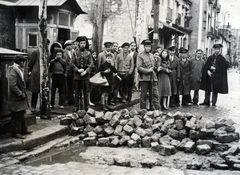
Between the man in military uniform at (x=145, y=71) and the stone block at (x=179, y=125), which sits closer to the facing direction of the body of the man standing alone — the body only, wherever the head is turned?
the stone block

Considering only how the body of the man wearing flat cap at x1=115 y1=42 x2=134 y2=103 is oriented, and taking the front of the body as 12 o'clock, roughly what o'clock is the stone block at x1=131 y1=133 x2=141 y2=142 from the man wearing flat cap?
The stone block is roughly at 12 o'clock from the man wearing flat cap.

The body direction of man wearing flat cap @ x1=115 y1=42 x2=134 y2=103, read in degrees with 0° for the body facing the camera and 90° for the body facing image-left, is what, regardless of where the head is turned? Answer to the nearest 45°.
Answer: approximately 0°

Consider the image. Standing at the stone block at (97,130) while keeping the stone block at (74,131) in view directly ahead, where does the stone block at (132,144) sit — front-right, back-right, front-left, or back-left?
back-left

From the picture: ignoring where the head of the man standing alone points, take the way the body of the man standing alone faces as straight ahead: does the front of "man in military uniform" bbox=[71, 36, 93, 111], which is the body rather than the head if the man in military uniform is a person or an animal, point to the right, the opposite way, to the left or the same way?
to the right

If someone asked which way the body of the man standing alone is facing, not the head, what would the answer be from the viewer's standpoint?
to the viewer's right
